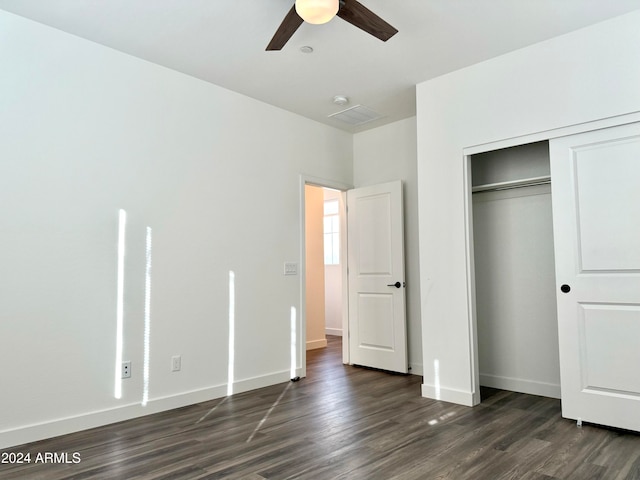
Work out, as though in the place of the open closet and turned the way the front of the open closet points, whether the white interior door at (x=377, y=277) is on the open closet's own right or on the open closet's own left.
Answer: on the open closet's own right

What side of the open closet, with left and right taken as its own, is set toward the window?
right

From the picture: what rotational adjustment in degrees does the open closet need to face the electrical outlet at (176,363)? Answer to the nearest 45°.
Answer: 0° — it already faces it

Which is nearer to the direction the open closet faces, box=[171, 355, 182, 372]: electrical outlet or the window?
the electrical outlet

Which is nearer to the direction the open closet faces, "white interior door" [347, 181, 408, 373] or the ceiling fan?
the ceiling fan

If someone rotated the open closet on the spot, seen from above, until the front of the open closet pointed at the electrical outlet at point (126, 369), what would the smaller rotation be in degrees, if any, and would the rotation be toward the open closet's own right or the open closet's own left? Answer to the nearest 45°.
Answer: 0° — it already faces it

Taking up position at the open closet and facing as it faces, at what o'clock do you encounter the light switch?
The light switch is roughly at 1 o'clock from the open closet.

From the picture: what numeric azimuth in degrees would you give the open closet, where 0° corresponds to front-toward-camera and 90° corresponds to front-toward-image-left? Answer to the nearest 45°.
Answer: approximately 45°

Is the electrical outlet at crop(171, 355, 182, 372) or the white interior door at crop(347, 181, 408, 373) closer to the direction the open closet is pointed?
the electrical outlet
